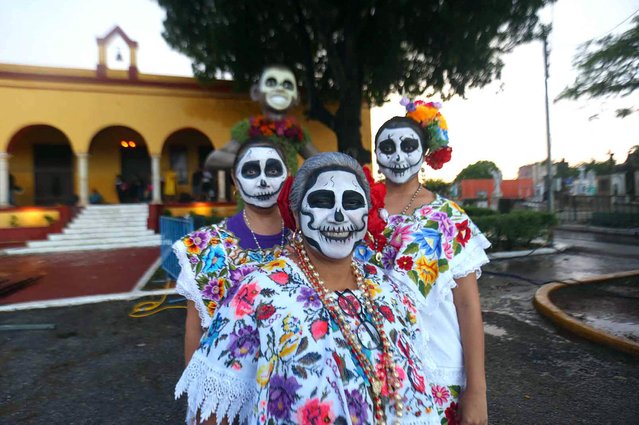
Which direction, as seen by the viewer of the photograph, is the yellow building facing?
facing the viewer

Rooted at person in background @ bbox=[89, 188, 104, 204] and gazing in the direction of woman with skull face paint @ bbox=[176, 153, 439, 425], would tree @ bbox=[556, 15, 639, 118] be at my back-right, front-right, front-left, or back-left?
front-left

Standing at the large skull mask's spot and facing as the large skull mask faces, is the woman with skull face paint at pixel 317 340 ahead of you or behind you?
ahead

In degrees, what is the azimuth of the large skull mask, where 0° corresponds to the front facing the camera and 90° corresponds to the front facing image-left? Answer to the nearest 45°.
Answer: approximately 0°

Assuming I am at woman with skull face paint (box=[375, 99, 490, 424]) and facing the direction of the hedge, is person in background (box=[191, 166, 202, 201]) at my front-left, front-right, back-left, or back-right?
front-left

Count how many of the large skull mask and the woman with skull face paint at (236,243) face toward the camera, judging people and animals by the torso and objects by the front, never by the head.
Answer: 2

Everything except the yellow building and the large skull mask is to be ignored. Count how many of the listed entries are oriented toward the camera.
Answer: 2

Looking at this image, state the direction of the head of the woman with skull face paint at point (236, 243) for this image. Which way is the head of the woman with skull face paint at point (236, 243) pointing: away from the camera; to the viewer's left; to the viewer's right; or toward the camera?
toward the camera

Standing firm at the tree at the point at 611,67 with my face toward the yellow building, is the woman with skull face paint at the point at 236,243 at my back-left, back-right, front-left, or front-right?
front-left

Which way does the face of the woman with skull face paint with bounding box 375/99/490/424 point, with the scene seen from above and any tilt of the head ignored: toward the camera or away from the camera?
toward the camera

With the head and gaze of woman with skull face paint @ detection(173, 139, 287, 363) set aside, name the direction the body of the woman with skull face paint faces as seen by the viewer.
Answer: toward the camera
